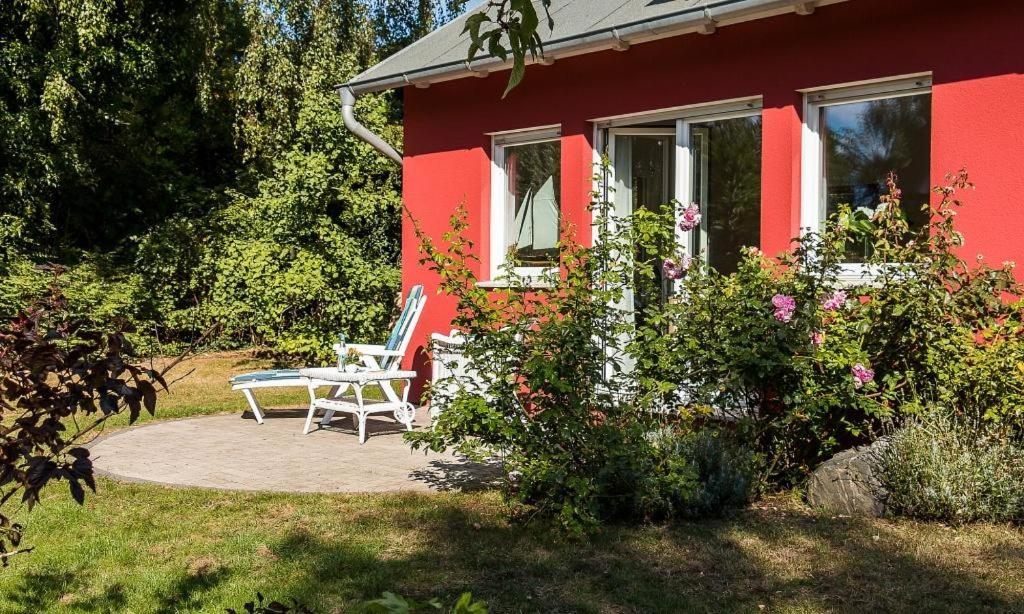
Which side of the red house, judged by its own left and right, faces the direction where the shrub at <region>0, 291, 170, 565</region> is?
front

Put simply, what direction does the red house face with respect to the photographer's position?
facing the viewer and to the left of the viewer

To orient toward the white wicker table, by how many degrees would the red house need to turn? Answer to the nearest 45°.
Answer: approximately 45° to its right

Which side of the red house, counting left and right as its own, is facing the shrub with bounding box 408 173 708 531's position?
front

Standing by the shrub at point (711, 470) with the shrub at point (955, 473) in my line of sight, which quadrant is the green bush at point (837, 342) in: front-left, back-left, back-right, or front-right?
front-left

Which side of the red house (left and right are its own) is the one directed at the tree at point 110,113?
right
